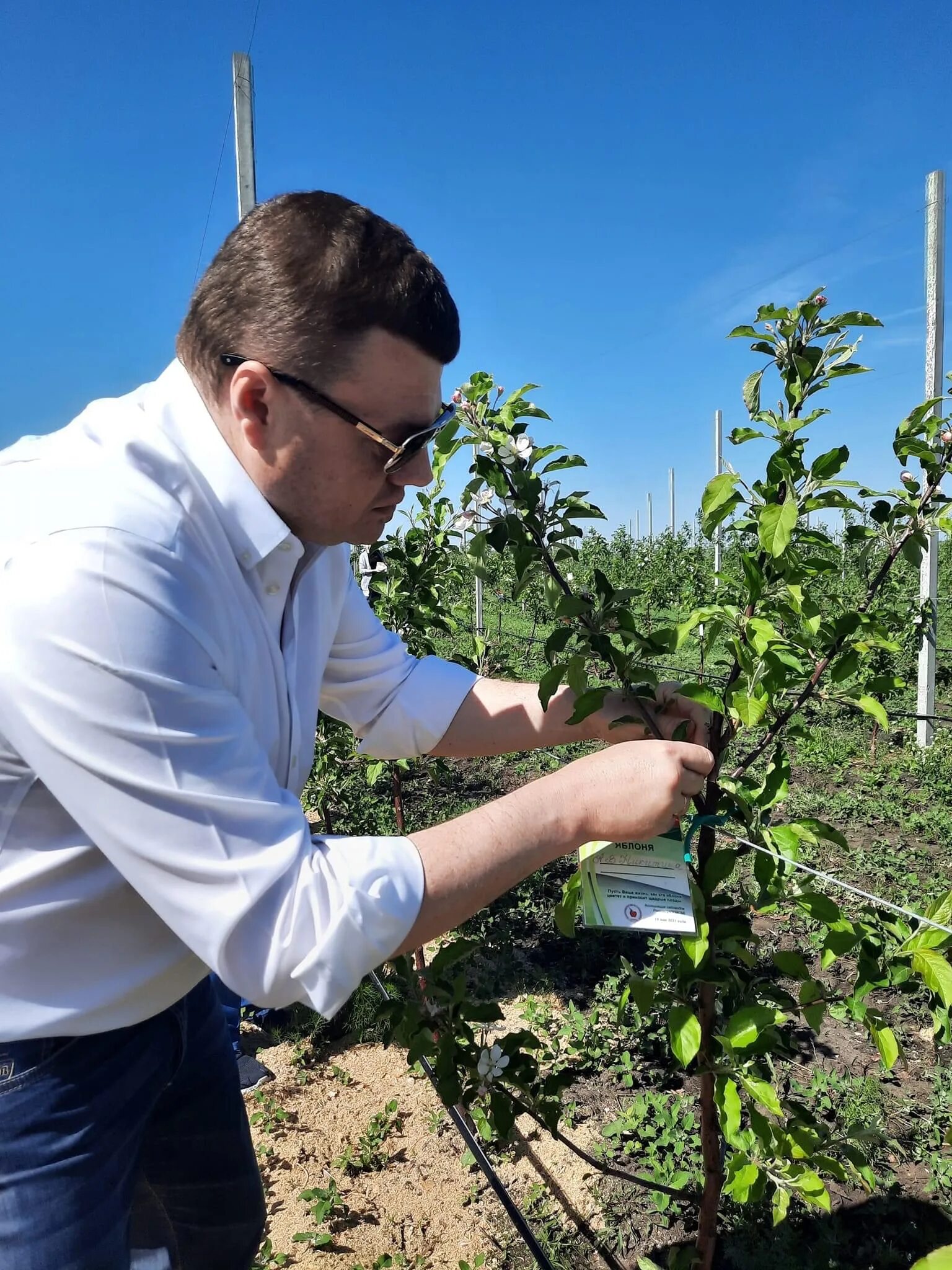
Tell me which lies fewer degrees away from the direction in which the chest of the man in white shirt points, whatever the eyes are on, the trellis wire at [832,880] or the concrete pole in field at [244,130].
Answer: the trellis wire

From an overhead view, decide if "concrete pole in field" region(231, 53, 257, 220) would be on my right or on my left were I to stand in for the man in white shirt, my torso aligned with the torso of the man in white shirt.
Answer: on my left

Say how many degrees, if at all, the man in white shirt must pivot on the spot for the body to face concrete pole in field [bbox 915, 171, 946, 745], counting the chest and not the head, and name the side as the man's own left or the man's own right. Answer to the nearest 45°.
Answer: approximately 45° to the man's own left

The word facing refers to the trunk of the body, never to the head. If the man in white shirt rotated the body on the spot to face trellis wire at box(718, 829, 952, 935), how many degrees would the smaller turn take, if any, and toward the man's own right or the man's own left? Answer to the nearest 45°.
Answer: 0° — they already face it

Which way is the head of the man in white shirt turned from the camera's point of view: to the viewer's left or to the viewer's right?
to the viewer's right

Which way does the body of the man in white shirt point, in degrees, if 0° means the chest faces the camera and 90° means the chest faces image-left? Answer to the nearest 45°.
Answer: approximately 270°
